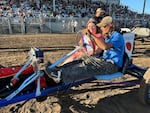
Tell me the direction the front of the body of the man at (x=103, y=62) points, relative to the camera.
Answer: to the viewer's left

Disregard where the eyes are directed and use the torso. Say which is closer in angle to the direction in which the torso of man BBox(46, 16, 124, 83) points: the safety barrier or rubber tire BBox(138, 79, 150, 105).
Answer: the safety barrier

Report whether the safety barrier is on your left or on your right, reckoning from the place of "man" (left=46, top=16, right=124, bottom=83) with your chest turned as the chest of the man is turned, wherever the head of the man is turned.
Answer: on your right
